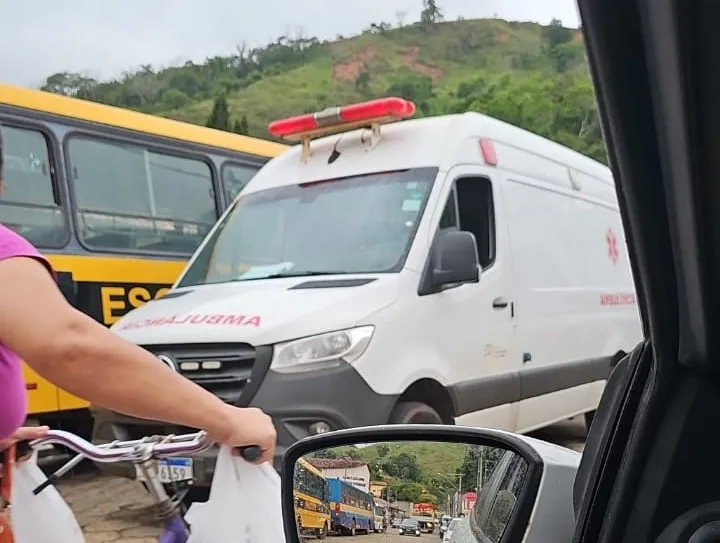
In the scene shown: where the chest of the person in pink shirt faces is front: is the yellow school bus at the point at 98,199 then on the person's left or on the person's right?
on the person's left

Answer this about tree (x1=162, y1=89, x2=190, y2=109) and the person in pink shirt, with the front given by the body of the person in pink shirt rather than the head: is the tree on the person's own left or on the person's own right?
on the person's own left

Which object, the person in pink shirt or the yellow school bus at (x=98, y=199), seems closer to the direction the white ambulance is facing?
the person in pink shirt

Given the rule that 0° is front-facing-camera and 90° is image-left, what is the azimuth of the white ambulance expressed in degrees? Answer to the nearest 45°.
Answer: approximately 45°

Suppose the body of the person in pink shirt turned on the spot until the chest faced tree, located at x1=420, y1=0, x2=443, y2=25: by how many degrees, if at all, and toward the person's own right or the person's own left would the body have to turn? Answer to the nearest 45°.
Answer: approximately 45° to the person's own left
